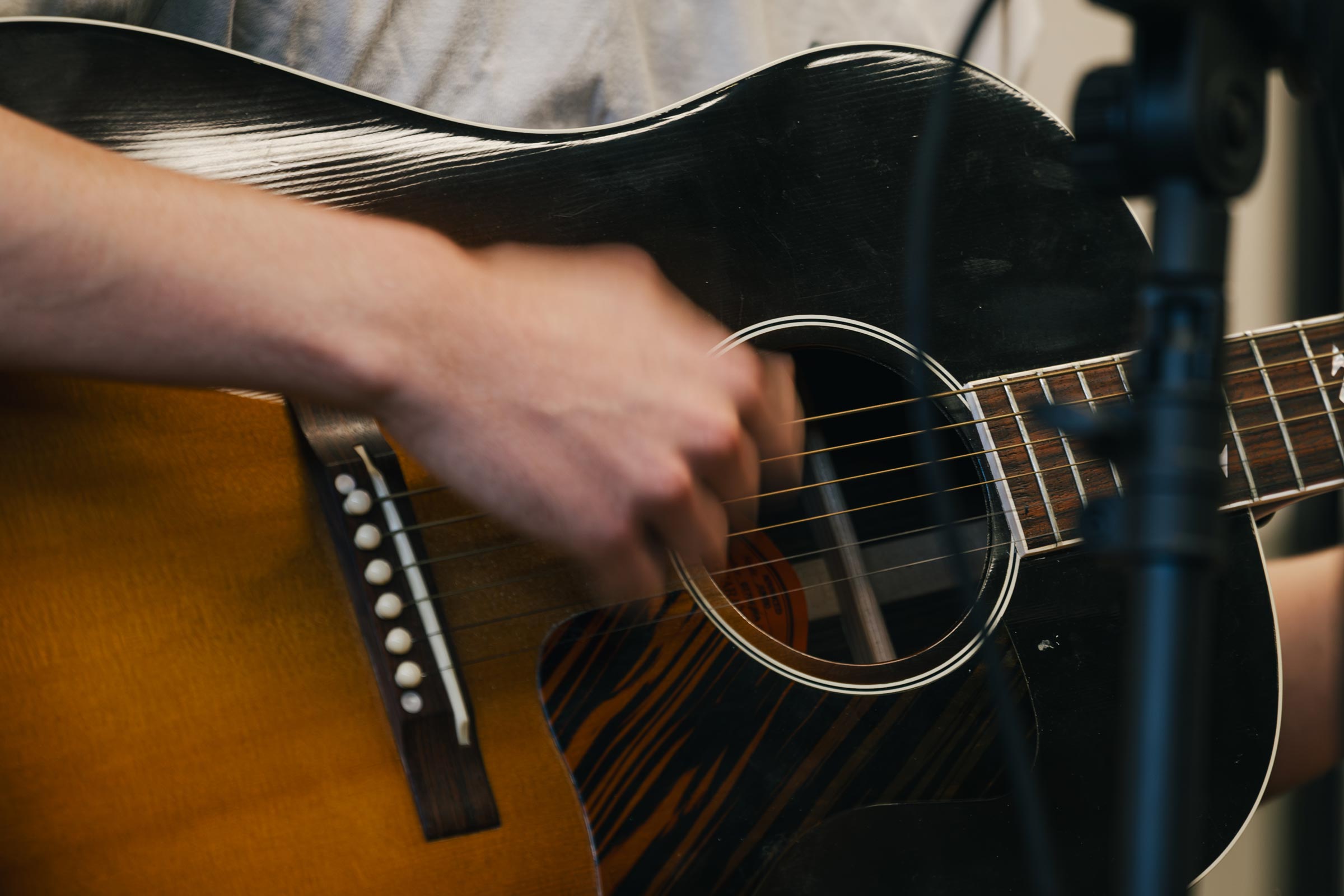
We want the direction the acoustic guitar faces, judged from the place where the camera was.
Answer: facing the viewer
